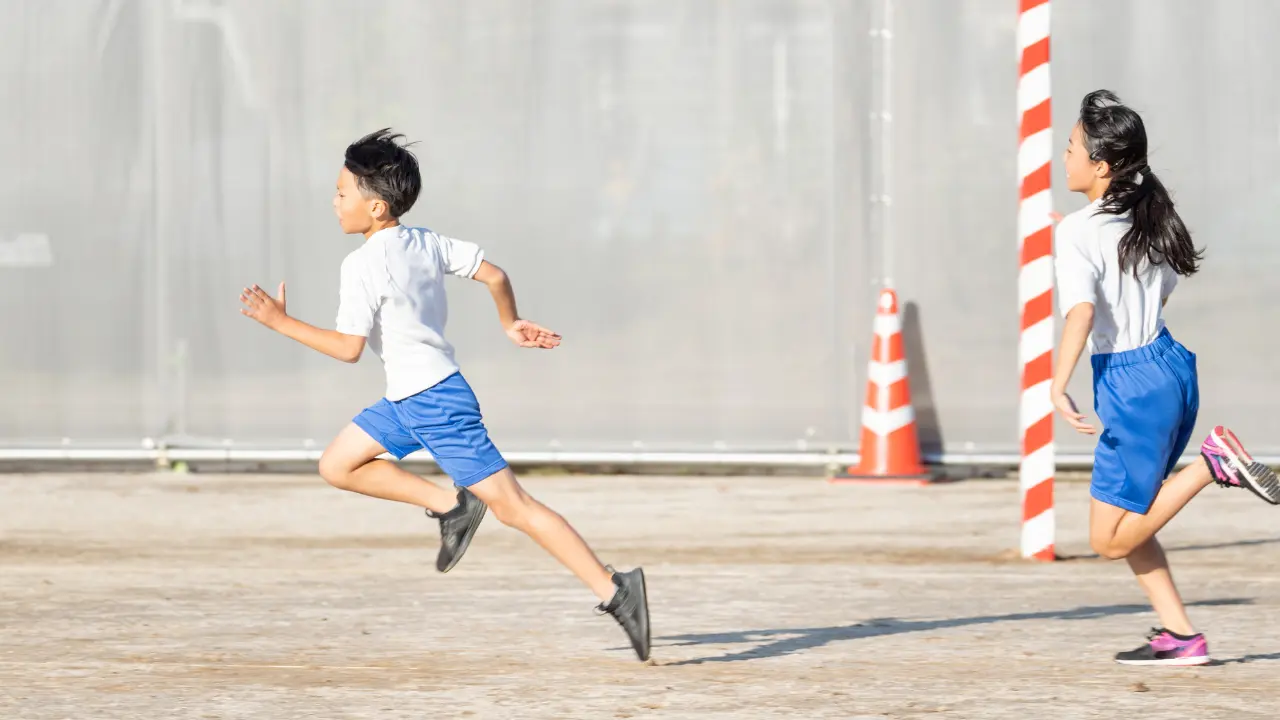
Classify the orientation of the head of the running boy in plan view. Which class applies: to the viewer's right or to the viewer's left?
to the viewer's left

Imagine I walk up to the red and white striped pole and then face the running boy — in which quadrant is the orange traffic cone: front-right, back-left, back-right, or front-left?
back-right

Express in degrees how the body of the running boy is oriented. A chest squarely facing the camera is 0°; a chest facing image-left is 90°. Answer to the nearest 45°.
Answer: approximately 90°

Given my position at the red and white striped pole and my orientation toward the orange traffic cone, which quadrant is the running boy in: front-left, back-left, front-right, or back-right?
back-left

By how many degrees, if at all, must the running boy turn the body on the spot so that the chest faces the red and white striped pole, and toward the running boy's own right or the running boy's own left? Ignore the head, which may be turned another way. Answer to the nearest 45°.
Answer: approximately 135° to the running boy's own right

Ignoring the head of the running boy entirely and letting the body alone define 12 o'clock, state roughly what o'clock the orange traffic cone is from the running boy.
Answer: The orange traffic cone is roughly at 4 o'clock from the running boy.
